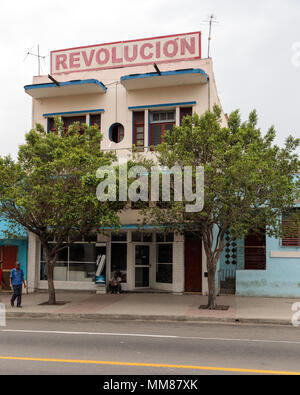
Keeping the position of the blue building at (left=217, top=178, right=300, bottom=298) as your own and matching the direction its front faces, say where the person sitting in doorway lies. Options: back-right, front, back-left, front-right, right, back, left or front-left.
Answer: right

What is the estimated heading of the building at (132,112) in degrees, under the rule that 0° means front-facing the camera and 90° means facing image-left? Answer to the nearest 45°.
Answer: approximately 0°

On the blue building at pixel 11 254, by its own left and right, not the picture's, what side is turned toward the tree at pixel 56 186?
front

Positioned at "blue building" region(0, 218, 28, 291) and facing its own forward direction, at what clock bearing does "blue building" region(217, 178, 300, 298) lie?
"blue building" region(217, 178, 300, 298) is roughly at 10 o'clock from "blue building" region(0, 218, 28, 291).
